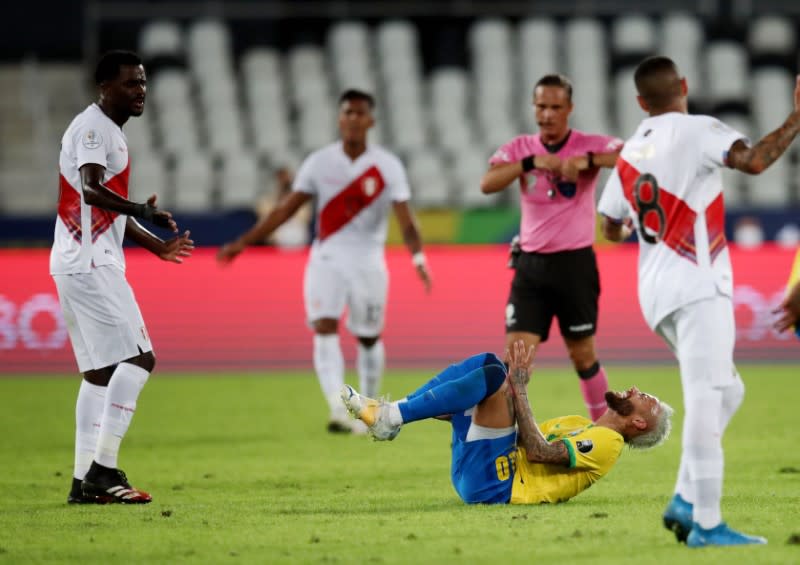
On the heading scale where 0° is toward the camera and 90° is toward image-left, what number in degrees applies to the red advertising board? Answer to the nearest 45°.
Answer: approximately 0°

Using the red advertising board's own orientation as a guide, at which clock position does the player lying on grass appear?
The player lying on grass is roughly at 12 o'clock from the red advertising board.

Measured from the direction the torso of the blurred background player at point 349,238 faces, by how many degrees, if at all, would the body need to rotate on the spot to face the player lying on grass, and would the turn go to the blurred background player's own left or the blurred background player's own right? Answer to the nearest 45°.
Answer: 0° — they already face them

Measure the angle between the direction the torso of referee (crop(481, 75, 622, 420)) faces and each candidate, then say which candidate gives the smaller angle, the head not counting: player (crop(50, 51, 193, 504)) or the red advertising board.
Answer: the player

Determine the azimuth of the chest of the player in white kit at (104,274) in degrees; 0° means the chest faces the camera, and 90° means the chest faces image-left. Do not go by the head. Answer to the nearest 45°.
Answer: approximately 270°

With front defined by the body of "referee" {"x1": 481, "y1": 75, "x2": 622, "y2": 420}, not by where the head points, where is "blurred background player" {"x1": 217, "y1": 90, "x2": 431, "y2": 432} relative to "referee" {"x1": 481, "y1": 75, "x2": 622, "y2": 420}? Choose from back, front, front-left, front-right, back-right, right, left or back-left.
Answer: back-right

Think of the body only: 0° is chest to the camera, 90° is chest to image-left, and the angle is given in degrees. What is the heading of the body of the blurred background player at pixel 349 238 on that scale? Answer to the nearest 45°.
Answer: approximately 0°

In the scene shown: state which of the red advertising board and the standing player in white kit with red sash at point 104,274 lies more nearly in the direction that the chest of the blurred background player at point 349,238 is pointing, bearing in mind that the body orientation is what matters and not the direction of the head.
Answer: the standing player in white kit with red sash

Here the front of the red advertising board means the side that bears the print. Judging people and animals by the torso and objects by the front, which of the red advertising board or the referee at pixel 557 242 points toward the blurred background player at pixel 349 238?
the red advertising board
